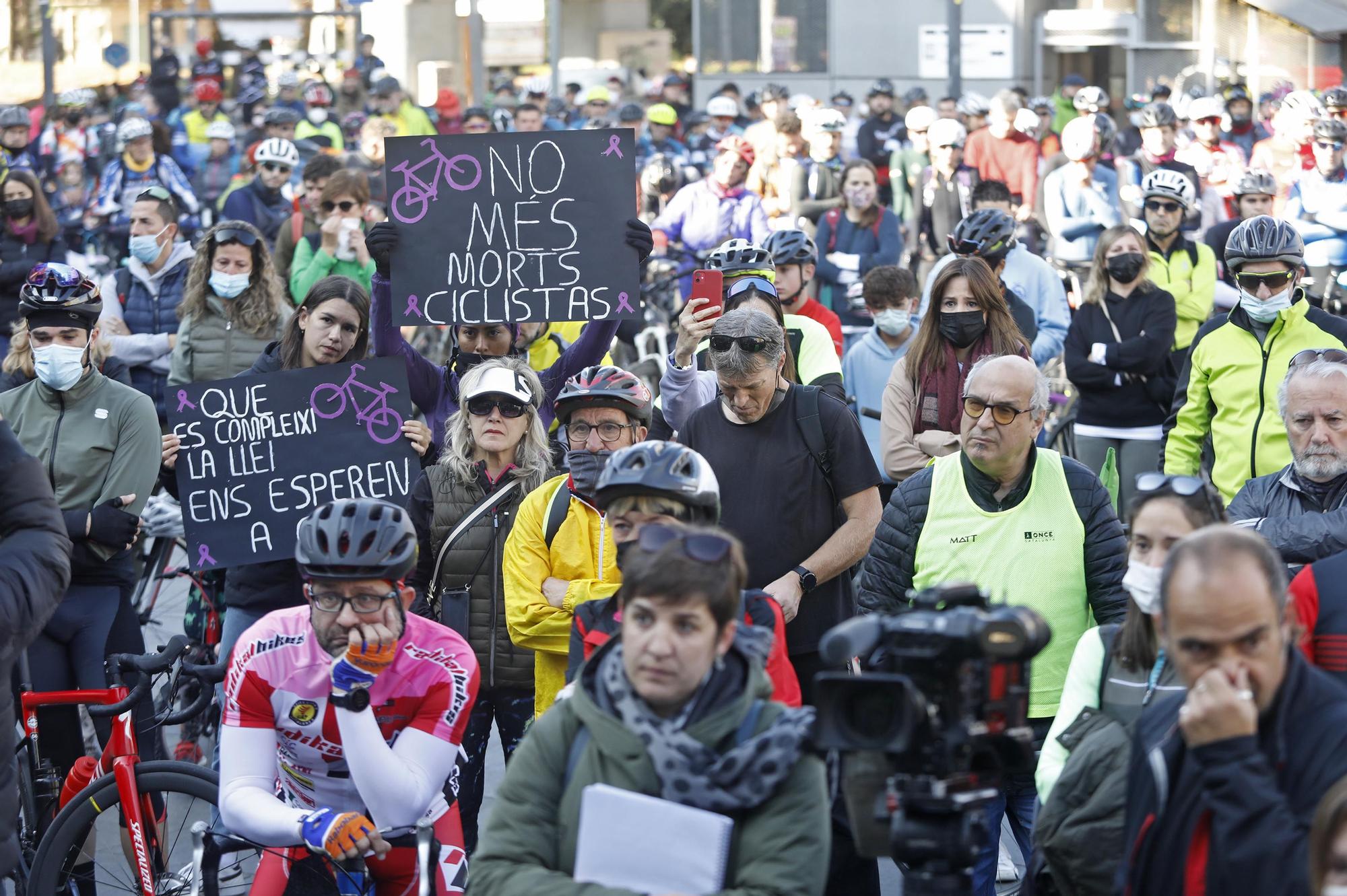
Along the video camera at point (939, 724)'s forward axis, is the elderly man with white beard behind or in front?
behind

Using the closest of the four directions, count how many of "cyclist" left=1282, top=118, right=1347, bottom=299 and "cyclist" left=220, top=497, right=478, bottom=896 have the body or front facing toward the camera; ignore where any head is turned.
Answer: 2

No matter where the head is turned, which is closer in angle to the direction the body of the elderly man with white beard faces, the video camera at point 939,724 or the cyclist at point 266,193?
the video camera

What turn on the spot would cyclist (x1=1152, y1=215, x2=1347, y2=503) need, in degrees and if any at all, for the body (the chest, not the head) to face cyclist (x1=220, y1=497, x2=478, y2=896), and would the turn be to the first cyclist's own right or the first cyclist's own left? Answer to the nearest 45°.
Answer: approximately 45° to the first cyclist's own right

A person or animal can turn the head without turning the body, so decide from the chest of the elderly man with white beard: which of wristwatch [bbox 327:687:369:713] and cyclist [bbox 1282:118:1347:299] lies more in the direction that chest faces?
the wristwatch

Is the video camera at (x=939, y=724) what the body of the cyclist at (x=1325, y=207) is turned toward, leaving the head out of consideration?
yes

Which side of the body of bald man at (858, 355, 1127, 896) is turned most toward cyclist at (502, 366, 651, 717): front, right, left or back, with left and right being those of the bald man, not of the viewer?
right

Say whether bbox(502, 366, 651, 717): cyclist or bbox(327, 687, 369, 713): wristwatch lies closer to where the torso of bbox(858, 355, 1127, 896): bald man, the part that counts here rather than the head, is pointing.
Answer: the wristwatch

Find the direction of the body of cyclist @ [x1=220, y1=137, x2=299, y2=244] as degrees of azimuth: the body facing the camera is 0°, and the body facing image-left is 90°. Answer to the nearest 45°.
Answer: approximately 315°

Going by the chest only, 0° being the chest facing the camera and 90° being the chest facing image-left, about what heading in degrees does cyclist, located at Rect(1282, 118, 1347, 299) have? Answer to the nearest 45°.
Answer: approximately 0°
